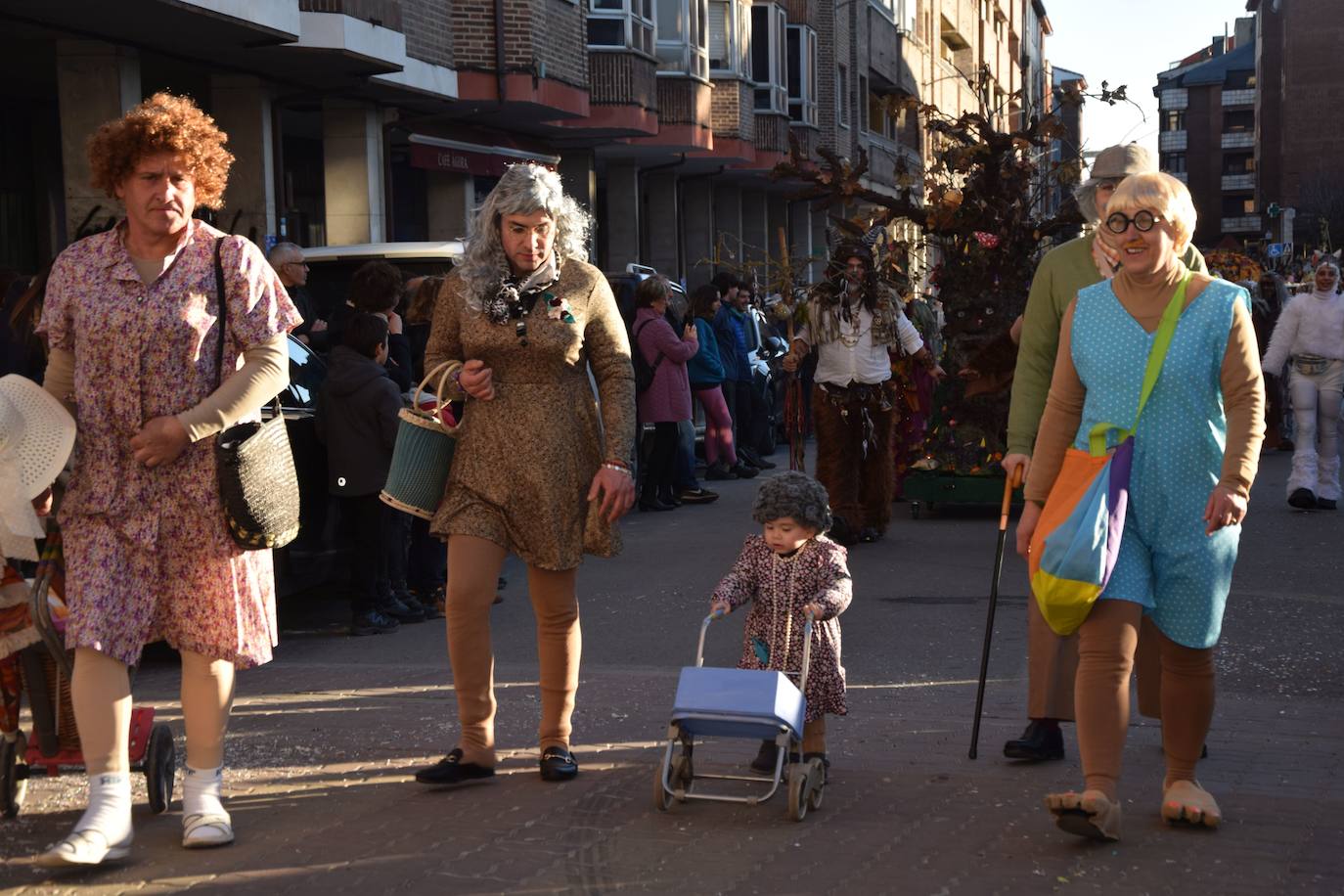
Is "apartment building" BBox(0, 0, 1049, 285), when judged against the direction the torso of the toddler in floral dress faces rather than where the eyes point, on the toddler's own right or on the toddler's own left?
on the toddler's own right

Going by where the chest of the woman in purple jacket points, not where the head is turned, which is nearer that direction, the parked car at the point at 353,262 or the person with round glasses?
the person with round glasses

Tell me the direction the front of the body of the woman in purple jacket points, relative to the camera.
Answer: to the viewer's right

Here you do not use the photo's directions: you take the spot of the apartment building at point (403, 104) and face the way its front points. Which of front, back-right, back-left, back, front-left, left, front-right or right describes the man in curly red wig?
front-right

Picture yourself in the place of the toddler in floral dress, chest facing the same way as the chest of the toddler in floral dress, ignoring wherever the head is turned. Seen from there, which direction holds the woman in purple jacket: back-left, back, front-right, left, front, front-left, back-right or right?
back-right

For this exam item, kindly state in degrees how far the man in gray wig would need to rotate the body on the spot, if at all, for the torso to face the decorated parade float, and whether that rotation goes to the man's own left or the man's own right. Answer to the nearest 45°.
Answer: approximately 135° to the man's own left

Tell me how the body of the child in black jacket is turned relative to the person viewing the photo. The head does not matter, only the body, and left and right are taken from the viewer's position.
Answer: facing away from the viewer and to the right of the viewer

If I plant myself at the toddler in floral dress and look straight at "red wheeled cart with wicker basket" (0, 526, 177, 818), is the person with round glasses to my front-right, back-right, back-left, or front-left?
back-left

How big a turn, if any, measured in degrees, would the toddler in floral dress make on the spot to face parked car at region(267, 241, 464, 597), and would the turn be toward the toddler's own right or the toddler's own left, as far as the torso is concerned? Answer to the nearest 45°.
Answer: approximately 90° to the toddler's own right
